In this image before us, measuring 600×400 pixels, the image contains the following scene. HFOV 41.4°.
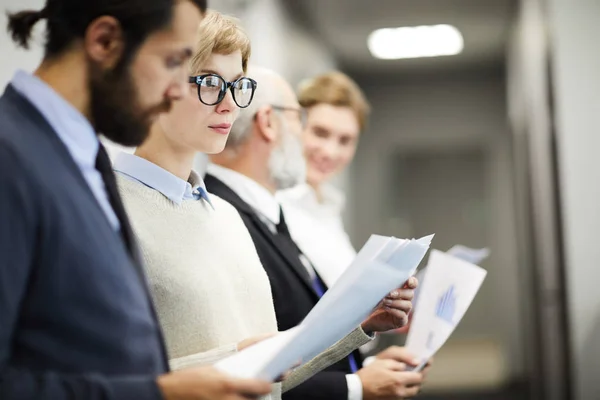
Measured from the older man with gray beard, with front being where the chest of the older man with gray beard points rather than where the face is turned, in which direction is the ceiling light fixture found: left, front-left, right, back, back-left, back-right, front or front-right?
left

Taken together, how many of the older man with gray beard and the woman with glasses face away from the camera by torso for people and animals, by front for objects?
0

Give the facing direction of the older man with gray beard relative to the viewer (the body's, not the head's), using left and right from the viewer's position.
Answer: facing to the right of the viewer

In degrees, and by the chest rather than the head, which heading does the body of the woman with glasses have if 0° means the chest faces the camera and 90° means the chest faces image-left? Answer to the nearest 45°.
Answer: approximately 315°

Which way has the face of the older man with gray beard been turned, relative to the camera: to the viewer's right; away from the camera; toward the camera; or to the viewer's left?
to the viewer's right
